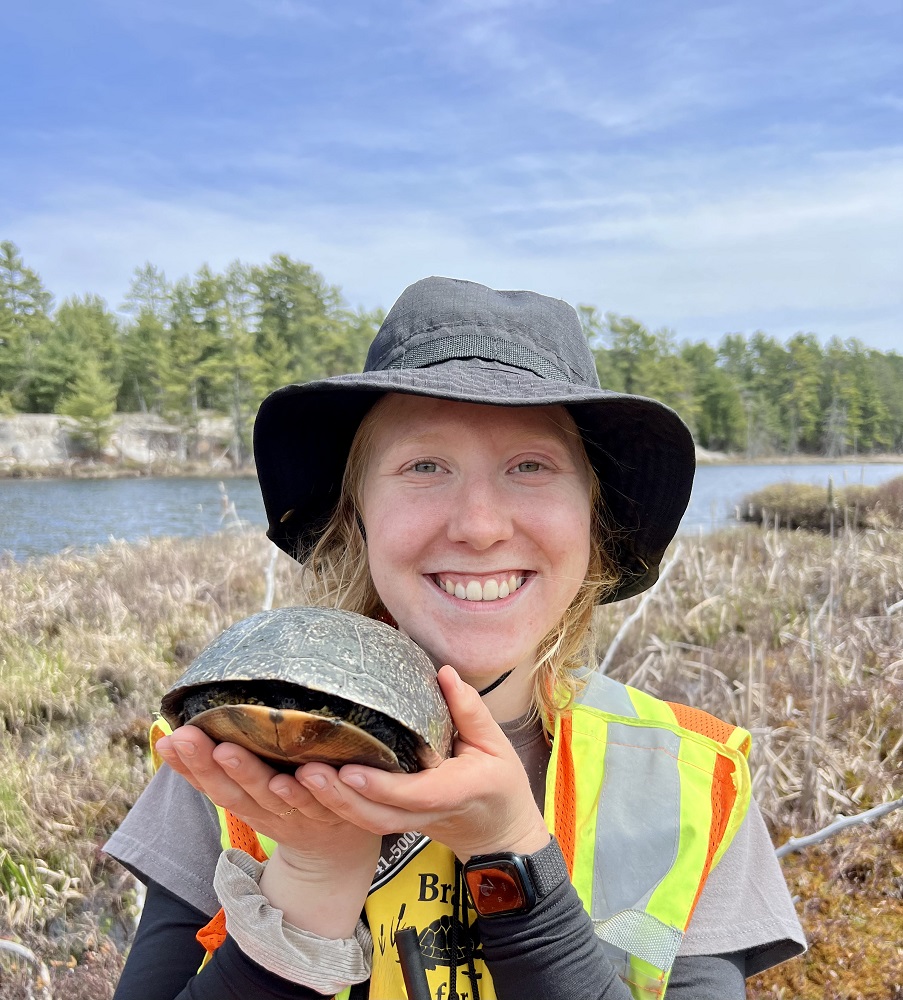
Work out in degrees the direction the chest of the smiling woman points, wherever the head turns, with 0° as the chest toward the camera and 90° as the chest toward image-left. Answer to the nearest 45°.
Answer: approximately 0°

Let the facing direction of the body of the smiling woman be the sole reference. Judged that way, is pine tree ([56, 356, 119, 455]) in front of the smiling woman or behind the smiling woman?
behind

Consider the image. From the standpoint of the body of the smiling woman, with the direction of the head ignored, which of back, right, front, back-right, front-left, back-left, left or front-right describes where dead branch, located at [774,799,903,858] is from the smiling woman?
back-left

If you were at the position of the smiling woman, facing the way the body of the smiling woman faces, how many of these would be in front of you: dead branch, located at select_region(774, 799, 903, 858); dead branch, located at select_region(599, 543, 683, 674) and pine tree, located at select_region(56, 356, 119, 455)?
0

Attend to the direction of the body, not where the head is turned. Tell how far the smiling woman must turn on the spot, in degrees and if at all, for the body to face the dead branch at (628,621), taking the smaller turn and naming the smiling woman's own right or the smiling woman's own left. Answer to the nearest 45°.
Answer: approximately 180°

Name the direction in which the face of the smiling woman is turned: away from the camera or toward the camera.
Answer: toward the camera
